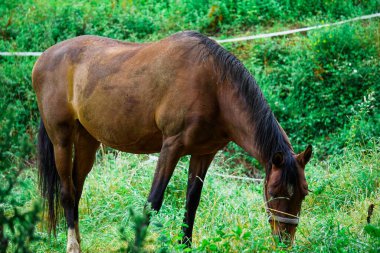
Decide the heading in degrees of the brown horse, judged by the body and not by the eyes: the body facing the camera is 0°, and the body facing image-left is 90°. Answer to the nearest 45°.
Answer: approximately 270°
